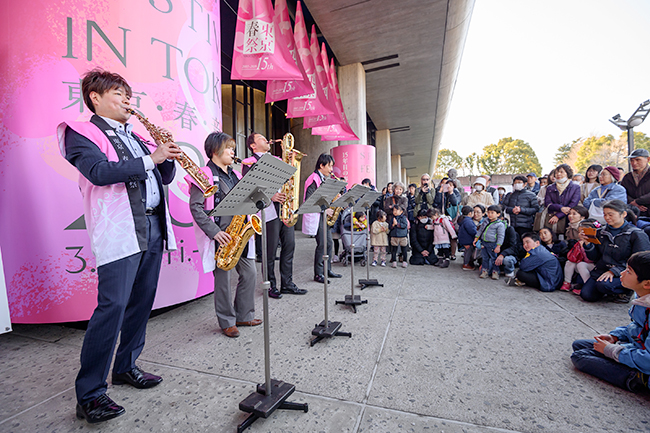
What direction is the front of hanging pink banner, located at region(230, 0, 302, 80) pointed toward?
toward the camera

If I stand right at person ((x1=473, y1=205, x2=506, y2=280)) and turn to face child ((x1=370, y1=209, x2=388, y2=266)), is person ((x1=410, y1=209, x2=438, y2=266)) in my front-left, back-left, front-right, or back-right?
front-right

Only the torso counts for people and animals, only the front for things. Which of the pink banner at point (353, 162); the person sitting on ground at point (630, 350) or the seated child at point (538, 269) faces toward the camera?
the pink banner

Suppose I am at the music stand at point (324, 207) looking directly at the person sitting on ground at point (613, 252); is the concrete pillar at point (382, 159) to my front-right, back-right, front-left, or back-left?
front-left

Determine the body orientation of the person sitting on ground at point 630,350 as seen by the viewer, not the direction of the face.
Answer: to the viewer's left

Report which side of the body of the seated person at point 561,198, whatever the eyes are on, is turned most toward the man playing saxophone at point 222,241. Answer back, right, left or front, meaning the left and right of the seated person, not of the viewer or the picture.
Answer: front

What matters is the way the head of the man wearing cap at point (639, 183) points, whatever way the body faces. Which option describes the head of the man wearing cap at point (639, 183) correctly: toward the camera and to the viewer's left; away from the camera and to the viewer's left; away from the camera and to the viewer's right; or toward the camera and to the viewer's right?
toward the camera and to the viewer's left

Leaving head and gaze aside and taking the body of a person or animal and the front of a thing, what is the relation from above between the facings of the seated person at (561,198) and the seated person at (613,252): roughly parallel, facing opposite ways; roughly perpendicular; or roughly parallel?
roughly parallel

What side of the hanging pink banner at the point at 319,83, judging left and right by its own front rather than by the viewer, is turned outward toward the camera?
front

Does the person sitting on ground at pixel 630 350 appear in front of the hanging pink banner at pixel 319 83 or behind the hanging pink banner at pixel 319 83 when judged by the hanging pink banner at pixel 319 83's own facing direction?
in front

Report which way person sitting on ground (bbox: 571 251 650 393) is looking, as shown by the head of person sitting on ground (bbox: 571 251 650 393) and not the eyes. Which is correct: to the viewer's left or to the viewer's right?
to the viewer's left

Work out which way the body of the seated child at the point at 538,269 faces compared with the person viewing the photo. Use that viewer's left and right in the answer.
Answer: facing to the left of the viewer

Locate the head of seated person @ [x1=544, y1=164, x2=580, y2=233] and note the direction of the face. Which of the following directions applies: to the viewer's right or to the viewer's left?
to the viewer's left
